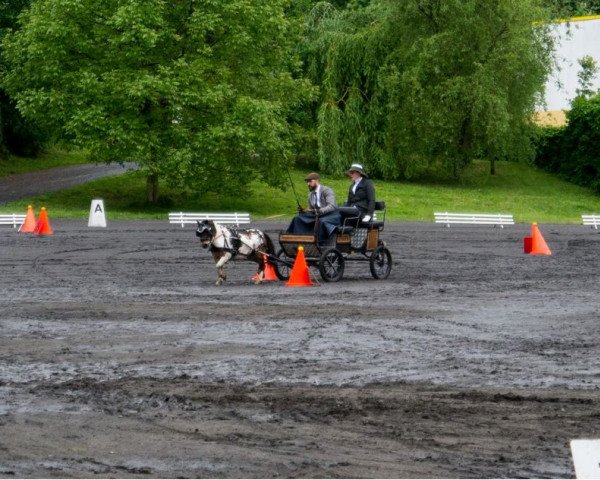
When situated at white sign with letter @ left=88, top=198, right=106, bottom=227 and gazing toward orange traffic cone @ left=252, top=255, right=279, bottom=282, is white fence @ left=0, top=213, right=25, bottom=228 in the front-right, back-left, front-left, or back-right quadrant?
back-right

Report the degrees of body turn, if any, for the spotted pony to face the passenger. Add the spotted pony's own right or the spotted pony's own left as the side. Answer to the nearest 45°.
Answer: approximately 135° to the spotted pony's own left

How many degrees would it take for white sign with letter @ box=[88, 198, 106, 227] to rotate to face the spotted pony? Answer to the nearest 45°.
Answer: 0° — it already faces it

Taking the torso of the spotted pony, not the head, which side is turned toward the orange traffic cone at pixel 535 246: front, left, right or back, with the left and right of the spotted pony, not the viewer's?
back

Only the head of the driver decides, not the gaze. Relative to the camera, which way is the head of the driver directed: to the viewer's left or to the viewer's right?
to the viewer's left

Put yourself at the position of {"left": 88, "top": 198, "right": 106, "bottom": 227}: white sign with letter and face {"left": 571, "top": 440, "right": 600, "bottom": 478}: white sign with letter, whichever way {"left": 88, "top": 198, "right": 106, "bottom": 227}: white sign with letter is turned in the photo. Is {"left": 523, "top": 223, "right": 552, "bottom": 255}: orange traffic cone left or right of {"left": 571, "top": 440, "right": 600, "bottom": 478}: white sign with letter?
left

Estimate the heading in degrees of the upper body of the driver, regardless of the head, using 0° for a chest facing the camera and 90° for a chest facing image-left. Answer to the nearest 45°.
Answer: approximately 45°

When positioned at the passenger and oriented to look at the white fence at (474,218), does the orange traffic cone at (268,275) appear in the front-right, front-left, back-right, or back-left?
back-left

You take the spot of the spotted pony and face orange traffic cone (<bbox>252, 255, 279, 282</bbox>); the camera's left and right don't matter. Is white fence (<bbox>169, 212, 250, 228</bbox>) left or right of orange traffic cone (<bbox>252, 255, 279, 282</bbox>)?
left
